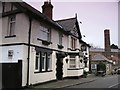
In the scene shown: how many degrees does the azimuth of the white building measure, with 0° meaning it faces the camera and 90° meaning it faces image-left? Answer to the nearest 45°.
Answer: approximately 315°
